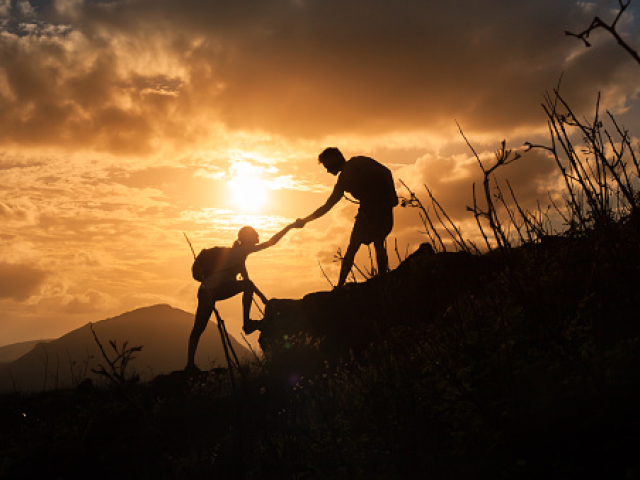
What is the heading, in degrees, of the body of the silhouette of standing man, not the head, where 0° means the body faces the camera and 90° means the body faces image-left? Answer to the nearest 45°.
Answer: approximately 90°

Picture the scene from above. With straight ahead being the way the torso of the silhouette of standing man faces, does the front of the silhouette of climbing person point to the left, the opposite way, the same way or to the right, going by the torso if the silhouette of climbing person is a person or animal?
the opposite way

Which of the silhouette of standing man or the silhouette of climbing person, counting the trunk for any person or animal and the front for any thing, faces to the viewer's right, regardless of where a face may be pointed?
the silhouette of climbing person

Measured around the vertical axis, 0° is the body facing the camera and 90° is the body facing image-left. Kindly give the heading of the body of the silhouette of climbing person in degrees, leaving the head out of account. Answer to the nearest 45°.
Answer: approximately 270°

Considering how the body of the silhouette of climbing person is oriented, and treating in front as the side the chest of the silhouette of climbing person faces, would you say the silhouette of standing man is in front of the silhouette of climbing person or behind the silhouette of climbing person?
in front

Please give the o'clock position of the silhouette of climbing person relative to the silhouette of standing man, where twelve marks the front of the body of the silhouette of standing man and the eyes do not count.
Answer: The silhouette of climbing person is roughly at 1 o'clock from the silhouette of standing man.

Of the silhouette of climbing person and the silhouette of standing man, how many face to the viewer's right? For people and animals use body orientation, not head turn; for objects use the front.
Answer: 1
